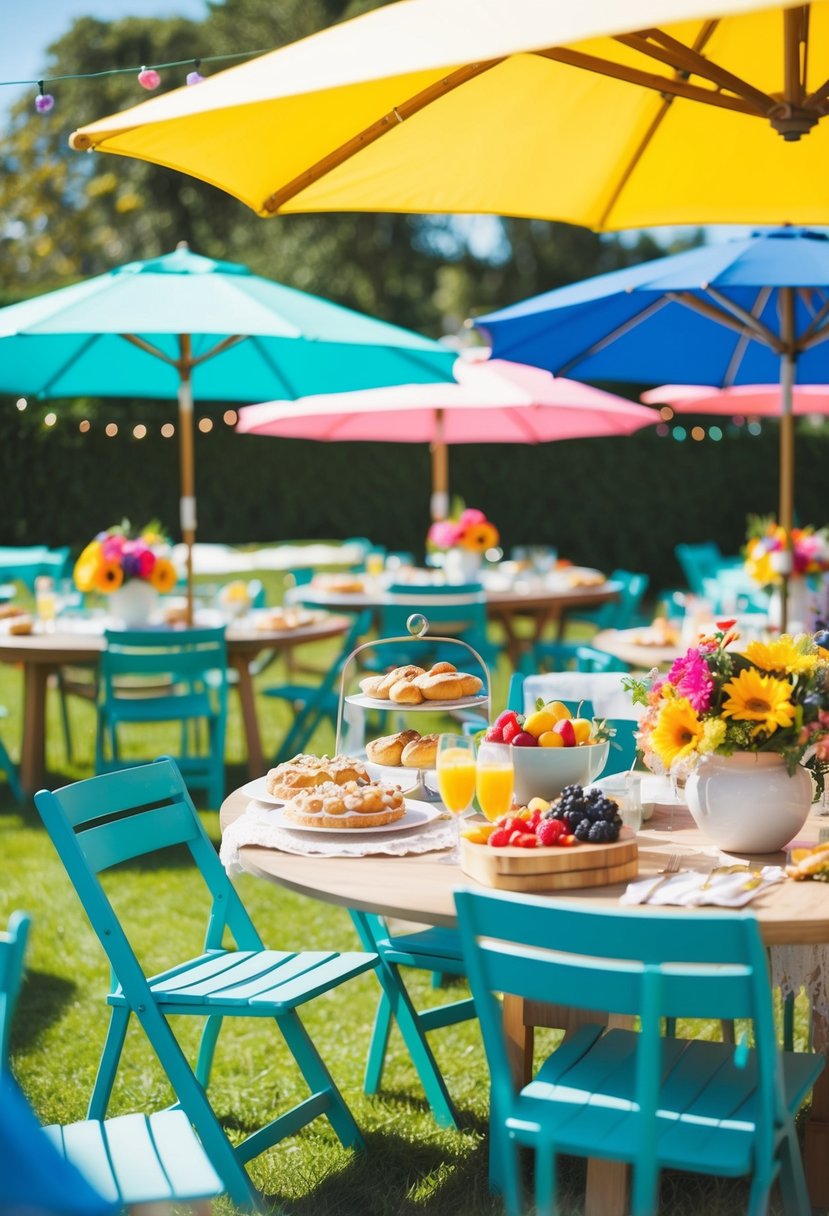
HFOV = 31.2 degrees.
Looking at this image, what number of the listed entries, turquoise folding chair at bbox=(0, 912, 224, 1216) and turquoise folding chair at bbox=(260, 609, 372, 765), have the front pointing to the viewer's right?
1

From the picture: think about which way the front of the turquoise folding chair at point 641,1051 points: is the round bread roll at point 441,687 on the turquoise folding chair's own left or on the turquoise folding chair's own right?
on the turquoise folding chair's own left

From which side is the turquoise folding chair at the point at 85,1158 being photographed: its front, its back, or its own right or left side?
right

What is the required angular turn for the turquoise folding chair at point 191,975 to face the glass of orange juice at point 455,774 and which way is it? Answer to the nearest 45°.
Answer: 0° — it already faces it

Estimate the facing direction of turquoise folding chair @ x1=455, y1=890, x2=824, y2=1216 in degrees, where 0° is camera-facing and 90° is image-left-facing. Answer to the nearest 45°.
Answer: approximately 225°
